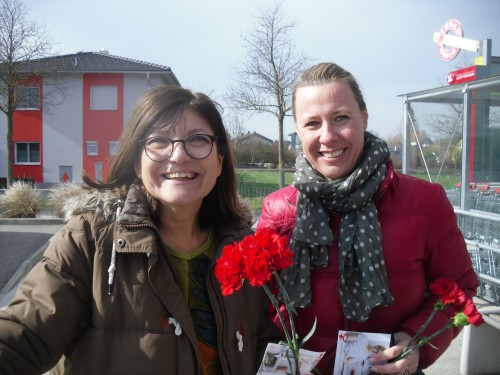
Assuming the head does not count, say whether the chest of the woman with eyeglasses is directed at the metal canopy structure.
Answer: no

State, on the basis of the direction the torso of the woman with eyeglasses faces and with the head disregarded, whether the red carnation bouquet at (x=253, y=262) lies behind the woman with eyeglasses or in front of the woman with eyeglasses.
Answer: in front

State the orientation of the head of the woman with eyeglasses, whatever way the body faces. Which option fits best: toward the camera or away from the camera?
toward the camera

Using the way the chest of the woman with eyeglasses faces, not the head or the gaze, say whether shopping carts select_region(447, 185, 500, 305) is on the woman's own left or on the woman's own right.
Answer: on the woman's own left

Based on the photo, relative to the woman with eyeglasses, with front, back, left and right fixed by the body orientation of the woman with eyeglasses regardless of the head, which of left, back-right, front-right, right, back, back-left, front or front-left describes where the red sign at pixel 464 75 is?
left

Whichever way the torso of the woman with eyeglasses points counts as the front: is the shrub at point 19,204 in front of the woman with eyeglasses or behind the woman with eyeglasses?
behind

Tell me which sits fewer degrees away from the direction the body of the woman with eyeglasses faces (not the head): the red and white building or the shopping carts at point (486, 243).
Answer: the shopping carts

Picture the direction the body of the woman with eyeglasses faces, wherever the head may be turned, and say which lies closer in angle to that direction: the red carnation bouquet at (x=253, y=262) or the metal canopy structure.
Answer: the red carnation bouquet

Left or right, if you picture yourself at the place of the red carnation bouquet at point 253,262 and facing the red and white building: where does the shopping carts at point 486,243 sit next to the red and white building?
right

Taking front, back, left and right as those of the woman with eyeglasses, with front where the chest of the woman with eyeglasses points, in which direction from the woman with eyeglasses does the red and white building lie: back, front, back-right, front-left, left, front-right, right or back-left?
back-left

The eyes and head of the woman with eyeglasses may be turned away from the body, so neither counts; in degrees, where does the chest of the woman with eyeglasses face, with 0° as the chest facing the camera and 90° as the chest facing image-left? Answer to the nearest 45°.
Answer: approximately 315°
